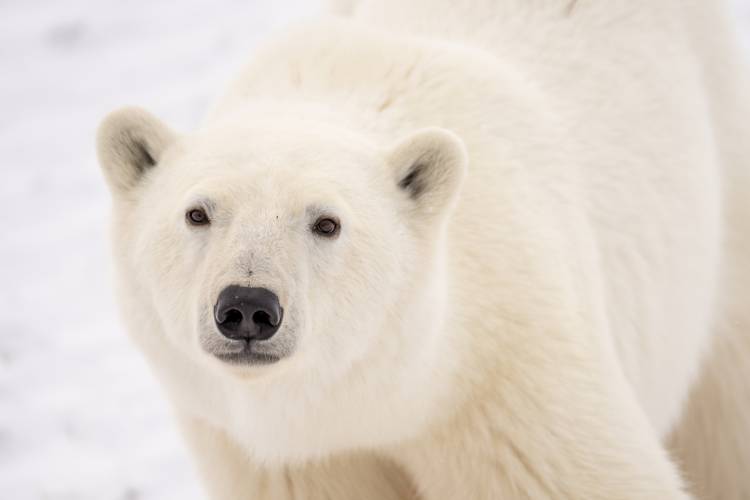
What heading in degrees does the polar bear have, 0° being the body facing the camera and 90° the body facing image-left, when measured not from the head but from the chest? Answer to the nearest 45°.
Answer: approximately 45°
